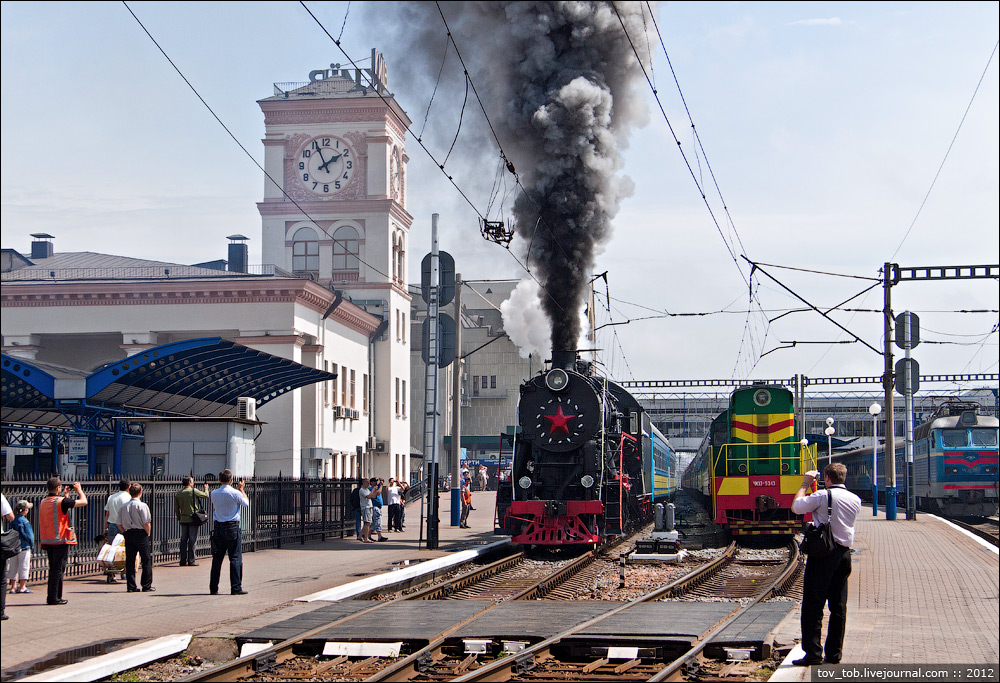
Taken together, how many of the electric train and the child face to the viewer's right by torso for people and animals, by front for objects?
1

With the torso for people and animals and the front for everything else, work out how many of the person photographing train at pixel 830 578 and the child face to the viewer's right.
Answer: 1

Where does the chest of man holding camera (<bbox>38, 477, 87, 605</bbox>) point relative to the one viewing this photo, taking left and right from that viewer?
facing away from the viewer and to the right of the viewer

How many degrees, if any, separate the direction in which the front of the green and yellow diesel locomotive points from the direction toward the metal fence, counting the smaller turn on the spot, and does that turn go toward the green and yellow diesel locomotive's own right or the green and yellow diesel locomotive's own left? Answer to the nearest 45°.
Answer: approximately 90° to the green and yellow diesel locomotive's own right

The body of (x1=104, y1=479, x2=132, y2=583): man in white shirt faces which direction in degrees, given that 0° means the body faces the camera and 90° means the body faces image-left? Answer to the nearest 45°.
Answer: approximately 225°

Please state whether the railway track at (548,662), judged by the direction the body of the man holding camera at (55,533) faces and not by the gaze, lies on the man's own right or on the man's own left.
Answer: on the man's own right

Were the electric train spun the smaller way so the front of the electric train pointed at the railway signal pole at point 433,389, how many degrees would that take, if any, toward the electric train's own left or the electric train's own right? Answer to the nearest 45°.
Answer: approximately 45° to the electric train's own right

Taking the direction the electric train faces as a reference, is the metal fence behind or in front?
in front

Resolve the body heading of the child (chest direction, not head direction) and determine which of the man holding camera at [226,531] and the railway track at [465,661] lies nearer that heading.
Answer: the man holding camera
